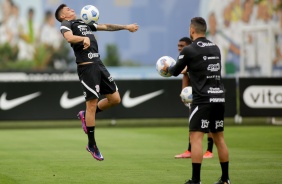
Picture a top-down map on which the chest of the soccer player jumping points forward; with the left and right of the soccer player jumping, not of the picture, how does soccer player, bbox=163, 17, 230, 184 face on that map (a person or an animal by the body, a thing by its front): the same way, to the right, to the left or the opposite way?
the opposite way

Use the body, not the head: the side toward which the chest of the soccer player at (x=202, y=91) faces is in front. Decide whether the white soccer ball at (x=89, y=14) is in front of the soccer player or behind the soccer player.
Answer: in front

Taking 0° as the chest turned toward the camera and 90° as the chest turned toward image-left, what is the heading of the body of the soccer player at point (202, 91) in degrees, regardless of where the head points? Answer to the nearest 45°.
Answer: approximately 135°

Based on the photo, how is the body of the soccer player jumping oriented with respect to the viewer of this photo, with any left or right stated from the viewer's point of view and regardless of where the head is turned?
facing the viewer and to the right of the viewer

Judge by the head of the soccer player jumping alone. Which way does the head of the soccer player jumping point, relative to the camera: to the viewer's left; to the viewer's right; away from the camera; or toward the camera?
to the viewer's right
